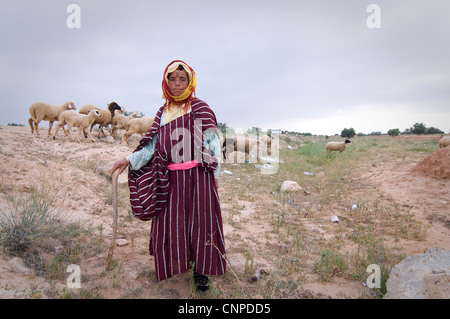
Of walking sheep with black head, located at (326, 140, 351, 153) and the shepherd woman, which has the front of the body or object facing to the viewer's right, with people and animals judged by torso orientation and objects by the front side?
the walking sheep with black head

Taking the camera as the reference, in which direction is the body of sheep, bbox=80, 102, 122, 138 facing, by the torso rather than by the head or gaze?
to the viewer's right

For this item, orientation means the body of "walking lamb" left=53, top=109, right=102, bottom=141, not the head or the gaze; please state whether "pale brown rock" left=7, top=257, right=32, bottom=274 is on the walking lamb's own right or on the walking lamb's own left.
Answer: on the walking lamb's own right

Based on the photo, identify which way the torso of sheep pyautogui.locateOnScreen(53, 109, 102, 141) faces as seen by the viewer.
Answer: to the viewer's right

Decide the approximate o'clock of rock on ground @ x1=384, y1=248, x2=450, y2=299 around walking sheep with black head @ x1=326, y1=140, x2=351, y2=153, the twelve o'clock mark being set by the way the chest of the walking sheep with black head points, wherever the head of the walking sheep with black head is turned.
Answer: The rock on ground is roughly at 3 o'clock from the walking sheep with black head.

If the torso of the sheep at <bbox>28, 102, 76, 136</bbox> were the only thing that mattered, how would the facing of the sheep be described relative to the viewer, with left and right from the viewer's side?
facing to the right of the viewer

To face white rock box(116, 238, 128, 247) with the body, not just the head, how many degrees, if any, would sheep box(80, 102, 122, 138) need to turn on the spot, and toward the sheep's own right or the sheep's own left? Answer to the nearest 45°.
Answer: approximately 90° to the sheep's own right

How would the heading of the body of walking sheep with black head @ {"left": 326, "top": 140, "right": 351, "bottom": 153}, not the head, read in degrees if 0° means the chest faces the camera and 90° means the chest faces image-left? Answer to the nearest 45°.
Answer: approximately 270°

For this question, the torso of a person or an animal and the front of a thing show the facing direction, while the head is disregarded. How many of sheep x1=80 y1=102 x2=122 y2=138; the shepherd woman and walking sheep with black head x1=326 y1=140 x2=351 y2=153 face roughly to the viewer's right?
2
